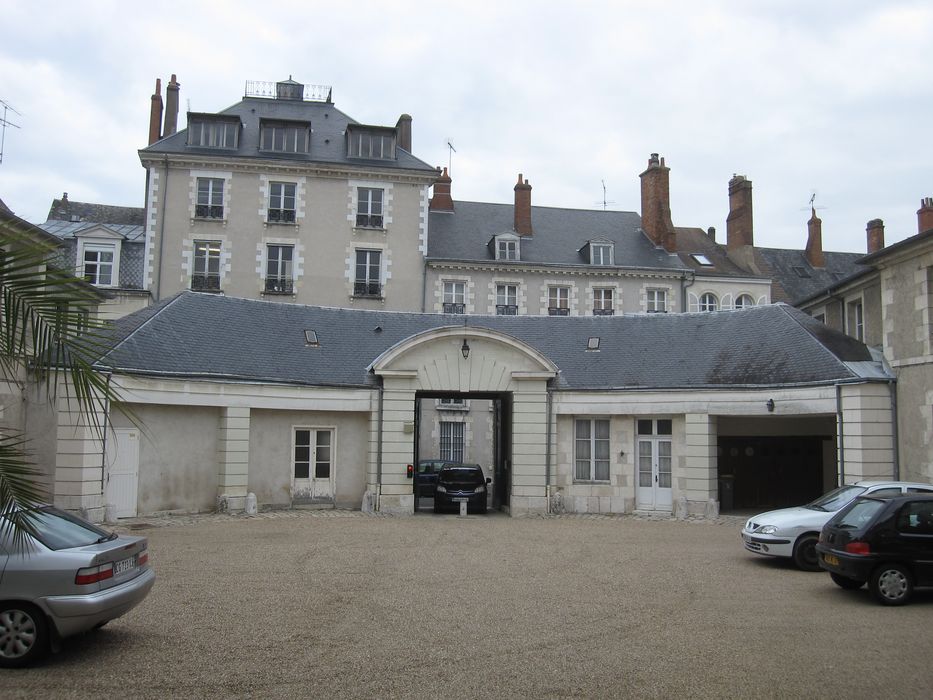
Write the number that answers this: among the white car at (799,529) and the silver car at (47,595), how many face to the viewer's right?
0

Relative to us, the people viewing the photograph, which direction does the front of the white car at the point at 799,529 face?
facing the viewer and to the left of the viewer

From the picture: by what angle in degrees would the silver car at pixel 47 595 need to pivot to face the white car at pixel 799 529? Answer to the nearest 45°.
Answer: approximately 135° to its right

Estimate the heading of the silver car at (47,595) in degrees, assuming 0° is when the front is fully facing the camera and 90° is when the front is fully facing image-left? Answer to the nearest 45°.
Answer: approximately 135°

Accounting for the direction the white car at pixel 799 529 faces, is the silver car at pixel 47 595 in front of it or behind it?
in front
